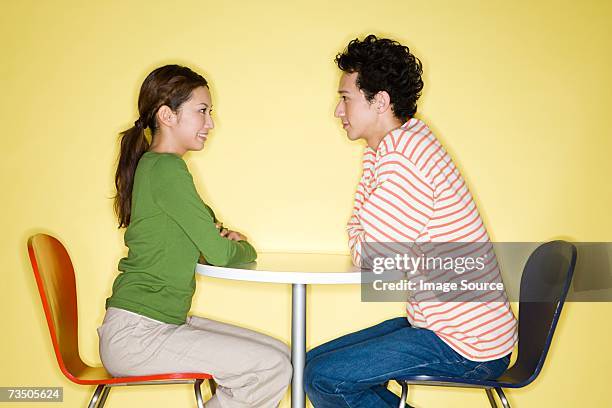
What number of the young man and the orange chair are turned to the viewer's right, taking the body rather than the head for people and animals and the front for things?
1

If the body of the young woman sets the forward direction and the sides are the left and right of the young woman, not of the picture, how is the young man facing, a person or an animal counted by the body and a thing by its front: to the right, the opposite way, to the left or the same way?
the opposite way

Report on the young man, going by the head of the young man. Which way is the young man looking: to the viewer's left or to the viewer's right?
to the viewer's left

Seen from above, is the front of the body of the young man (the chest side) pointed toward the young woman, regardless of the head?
yes

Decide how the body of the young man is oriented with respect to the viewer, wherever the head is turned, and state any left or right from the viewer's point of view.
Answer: facing to the left of the viewer

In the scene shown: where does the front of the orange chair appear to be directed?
to the viewer's right

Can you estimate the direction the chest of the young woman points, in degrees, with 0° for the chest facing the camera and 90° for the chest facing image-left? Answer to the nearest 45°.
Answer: approximately 270°

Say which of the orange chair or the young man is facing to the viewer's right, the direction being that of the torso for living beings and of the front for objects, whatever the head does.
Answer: the orange chair

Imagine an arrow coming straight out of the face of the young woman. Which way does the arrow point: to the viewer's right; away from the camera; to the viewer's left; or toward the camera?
to the viewer's right

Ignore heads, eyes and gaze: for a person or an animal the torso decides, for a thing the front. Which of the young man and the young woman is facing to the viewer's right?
the young woman

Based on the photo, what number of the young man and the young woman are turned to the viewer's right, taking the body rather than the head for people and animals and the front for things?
1
